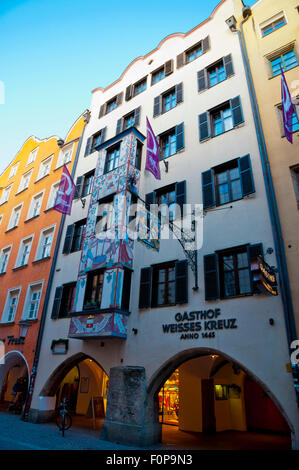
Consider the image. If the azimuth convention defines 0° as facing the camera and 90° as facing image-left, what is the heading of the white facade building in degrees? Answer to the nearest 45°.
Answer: approximately 45°

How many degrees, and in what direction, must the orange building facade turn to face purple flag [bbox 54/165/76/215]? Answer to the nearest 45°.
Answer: approximately 45° to its left

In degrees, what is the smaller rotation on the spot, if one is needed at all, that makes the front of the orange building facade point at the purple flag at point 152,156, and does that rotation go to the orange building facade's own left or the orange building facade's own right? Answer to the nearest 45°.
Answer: approximately 45° to the orange building facade's own left
